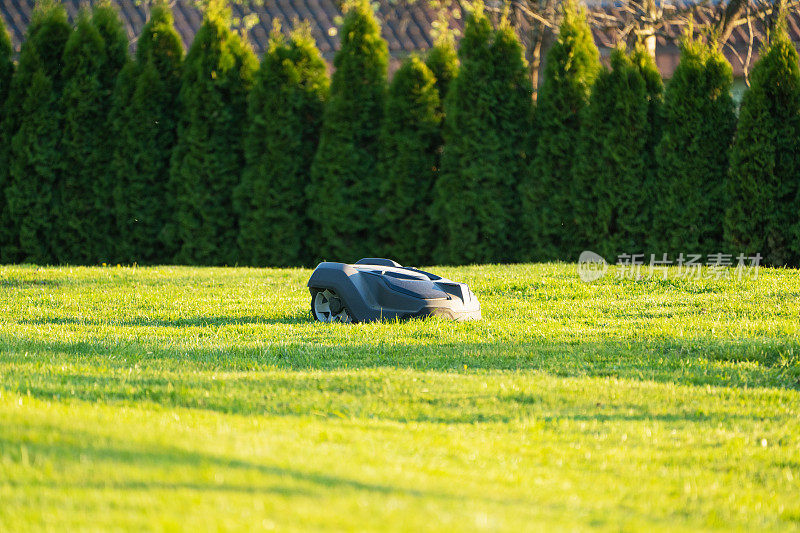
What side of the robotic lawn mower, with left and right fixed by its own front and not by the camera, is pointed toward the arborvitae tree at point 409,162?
left

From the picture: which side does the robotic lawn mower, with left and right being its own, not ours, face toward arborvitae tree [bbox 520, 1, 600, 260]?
left

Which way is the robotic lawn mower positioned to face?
to the viewer's right

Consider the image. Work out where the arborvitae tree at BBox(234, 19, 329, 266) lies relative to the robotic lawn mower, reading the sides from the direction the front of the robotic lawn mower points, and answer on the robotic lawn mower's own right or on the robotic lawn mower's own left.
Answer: on the robotic lawn mower's own left

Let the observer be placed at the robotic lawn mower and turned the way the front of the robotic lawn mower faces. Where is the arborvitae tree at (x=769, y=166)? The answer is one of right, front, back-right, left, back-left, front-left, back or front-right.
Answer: front-left

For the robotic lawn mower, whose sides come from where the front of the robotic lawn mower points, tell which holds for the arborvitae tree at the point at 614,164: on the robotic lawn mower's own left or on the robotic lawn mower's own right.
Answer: on the robotic lawn mower's own left

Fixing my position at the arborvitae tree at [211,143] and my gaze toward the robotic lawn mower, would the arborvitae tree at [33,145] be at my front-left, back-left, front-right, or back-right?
back-right

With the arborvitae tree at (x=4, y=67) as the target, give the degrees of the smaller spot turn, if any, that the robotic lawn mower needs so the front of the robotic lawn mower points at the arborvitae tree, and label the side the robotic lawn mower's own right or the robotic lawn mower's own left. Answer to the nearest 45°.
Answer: approximately 135° to the robotic lawn mower's own left

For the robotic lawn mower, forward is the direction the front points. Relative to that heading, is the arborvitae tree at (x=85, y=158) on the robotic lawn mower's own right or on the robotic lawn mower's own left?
on the robotic lawn mower's own left

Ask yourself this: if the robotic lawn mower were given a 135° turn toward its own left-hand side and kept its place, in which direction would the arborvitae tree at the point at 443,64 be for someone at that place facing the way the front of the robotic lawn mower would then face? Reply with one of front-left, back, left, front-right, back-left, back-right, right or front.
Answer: front-right
